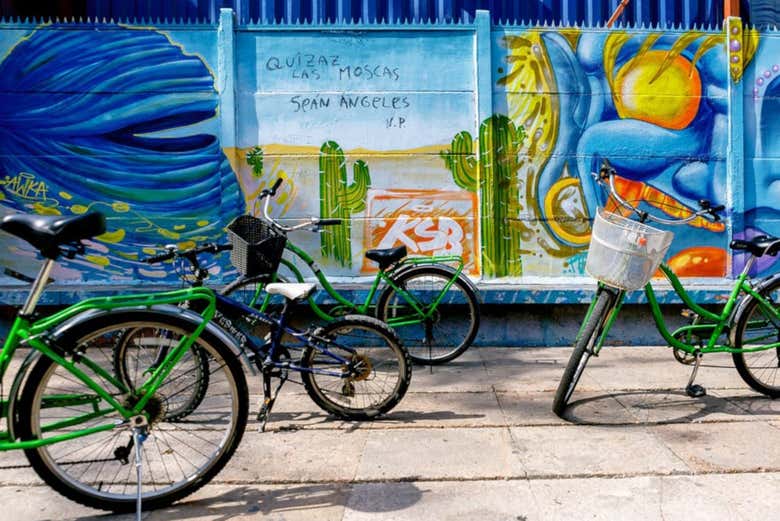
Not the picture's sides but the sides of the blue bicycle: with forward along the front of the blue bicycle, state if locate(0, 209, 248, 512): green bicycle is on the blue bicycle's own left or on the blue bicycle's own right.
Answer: on the blue bicycle's own left

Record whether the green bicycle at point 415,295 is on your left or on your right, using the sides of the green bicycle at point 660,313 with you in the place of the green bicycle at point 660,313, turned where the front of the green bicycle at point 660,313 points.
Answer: on your right

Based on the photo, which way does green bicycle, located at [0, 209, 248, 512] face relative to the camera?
to the viewer's left

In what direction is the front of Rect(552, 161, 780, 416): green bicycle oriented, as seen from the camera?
facing the viewer and to the left of the viewer

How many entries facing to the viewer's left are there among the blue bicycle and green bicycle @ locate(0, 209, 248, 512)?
2

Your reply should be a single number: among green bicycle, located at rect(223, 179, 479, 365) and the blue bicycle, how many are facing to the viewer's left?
2

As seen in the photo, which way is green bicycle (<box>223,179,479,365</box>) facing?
to the viewer's left

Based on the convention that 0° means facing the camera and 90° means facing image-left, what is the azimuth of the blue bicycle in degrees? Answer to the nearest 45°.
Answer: approximately 90°
